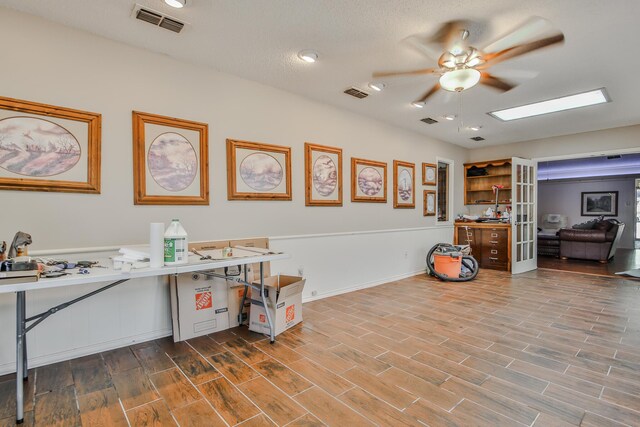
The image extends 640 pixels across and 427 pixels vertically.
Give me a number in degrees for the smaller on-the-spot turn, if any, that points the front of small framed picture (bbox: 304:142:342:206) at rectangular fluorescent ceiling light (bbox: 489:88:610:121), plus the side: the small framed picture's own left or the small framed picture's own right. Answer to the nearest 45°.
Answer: approximately 45° to the small framed picture's own left

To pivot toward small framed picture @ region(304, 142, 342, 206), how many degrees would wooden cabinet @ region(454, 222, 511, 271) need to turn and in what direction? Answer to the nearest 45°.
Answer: approximately 45° to its right

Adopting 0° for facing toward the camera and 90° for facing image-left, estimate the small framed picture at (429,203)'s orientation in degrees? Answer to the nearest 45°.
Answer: approximately 315°

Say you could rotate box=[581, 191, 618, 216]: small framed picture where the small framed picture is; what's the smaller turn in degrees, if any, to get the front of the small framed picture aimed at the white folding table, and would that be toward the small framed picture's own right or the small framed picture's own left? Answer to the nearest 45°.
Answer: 0° — it already faces it

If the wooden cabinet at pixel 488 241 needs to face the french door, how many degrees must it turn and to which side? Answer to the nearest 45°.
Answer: approximately 90° to its left

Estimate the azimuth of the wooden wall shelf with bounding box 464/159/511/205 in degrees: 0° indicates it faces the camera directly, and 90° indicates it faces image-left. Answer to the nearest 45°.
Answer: approximately 0°

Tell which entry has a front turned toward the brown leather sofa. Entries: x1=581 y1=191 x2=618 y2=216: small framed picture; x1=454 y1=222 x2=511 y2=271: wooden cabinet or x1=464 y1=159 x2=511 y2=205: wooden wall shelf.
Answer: the small framed picture

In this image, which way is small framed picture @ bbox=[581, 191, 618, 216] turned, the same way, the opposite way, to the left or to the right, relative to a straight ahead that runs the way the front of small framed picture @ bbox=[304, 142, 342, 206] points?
to the right

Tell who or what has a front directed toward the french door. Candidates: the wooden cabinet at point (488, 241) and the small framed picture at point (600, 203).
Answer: the small framed picture

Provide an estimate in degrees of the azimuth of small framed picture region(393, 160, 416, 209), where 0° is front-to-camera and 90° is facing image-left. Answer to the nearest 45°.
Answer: approximately 315°
